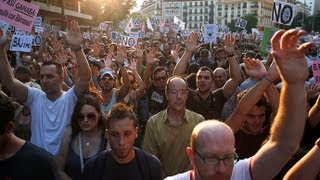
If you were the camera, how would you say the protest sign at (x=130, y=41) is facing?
facing the viewer

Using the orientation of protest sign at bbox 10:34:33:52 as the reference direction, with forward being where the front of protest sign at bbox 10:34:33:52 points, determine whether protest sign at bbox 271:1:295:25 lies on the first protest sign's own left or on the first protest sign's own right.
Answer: on the first protest sign's own left

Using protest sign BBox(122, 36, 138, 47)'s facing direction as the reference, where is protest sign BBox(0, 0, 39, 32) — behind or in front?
in front

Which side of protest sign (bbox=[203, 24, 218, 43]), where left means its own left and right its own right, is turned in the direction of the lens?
front

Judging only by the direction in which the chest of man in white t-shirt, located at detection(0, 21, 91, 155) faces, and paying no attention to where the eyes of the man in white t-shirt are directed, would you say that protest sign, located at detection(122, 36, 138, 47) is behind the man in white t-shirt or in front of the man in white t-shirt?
behind

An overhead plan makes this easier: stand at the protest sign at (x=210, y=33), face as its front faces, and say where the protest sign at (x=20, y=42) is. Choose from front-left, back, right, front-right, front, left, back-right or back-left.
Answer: front-right

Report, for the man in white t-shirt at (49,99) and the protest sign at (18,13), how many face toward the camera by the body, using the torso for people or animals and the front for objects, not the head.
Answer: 2

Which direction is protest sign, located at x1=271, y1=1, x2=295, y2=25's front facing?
toward the camera

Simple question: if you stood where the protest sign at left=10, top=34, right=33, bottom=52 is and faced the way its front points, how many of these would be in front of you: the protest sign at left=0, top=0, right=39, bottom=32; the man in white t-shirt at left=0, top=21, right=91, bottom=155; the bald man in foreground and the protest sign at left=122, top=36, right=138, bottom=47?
3

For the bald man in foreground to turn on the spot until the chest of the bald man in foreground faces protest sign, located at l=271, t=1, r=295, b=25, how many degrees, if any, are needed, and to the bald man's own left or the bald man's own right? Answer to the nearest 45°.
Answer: approximately 135° to the bald man's own left
